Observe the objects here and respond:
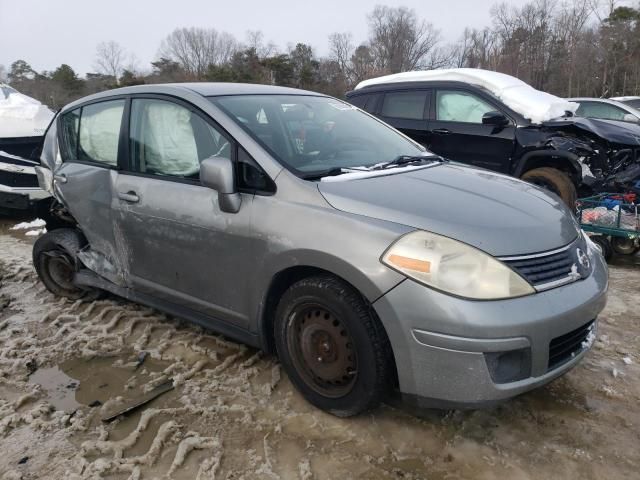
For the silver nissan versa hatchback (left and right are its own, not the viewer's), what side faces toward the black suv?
left

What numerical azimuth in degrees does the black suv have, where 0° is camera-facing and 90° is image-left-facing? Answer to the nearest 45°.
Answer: approximately 315°

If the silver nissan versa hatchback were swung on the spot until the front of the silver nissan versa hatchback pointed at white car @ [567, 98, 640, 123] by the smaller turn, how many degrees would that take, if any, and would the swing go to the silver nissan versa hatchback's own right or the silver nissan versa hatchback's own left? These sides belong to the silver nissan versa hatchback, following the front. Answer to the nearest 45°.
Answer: approximately 90° to the silver nissan versa hatchback's own left

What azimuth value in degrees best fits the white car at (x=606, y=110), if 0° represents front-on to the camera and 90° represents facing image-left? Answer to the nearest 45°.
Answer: approximately 270°

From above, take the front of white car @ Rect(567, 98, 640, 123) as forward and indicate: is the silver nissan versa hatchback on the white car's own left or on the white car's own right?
on the white car's own right

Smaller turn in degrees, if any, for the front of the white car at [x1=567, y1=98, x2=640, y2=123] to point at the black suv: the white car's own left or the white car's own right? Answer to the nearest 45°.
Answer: approximately 90° to the white car's own right
